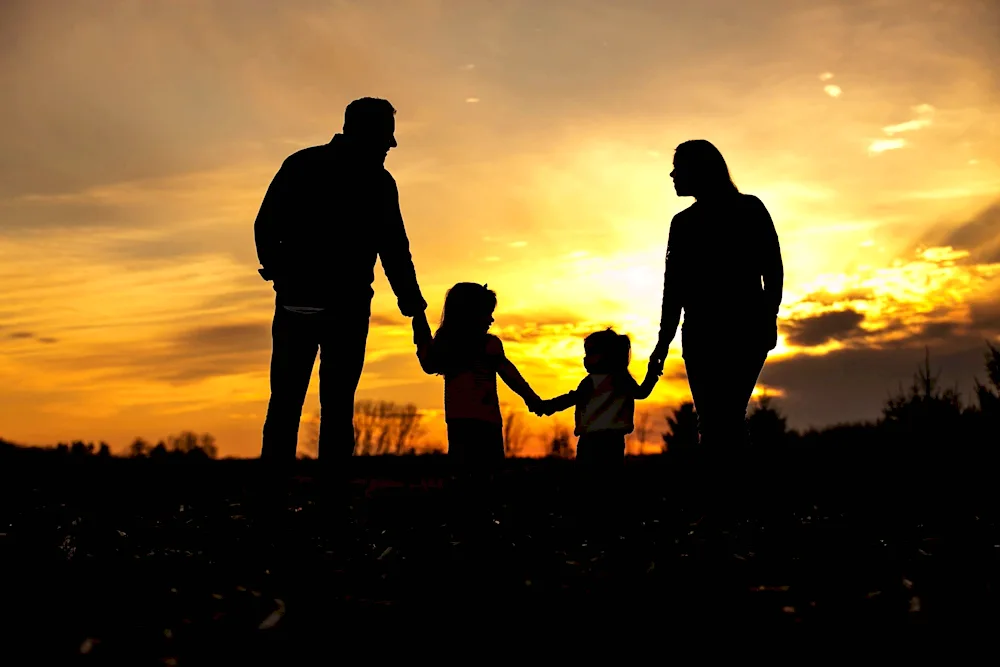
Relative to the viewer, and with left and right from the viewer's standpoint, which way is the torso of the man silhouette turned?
facing away from the viewer and to the right of the viewer

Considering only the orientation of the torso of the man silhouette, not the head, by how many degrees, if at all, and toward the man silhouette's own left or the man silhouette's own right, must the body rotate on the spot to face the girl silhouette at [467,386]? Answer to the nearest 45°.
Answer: approximately 90° to the man silhouette's own right

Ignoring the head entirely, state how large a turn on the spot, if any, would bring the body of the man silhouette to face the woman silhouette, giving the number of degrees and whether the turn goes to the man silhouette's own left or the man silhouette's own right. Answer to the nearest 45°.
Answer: approximately 45° to the man silhouette's own right
